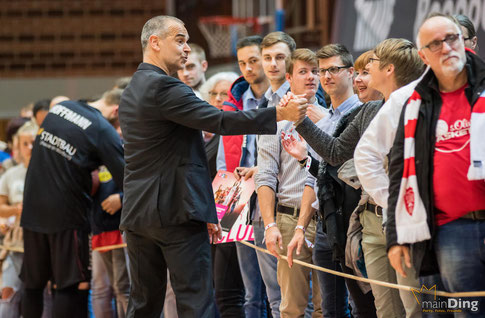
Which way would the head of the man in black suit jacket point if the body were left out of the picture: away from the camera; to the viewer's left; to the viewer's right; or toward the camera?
to the viewer's right

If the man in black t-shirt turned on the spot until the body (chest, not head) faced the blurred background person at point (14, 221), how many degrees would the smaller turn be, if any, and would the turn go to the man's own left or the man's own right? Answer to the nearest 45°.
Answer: approximately 90° to the man's own left

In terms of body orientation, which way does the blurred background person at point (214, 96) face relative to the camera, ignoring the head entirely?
toward the camera

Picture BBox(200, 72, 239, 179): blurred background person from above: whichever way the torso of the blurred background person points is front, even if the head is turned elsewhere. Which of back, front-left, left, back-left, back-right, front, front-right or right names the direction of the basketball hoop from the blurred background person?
back

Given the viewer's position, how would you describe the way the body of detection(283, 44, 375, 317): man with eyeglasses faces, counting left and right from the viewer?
facing the viewer and to the left of the viewer

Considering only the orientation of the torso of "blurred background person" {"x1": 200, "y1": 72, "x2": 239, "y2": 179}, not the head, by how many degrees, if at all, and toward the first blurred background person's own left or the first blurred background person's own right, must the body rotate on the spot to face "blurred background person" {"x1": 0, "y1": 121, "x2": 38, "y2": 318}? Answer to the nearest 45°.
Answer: approximately 90° to the first blurred background person's own right

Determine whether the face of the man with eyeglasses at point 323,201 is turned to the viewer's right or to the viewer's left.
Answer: to the viewer's left

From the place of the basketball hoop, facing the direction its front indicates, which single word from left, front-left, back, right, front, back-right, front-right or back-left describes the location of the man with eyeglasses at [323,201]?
left

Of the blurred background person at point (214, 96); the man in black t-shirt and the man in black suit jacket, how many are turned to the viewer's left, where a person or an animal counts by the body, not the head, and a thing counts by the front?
0

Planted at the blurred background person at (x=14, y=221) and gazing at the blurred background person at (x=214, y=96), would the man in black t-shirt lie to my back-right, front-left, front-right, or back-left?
front-right
